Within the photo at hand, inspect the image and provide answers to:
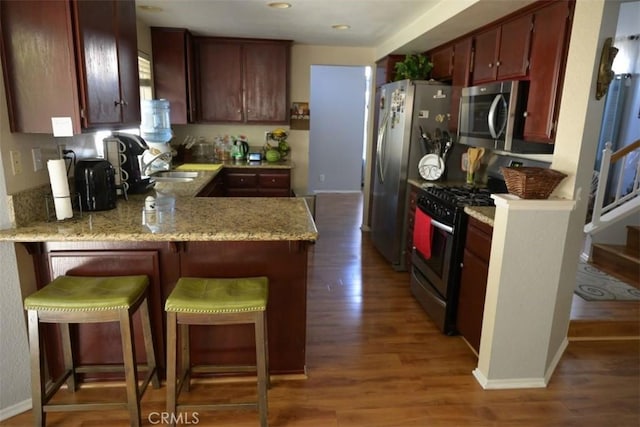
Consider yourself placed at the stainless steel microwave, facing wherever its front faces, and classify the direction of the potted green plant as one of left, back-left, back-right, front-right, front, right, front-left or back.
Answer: right

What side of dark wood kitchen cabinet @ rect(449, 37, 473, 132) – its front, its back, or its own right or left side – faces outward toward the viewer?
left

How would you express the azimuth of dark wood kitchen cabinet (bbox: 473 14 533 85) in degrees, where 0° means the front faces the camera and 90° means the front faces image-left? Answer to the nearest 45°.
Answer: approximately 45°

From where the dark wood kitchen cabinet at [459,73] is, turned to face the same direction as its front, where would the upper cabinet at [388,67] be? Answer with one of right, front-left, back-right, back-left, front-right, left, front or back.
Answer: front-right

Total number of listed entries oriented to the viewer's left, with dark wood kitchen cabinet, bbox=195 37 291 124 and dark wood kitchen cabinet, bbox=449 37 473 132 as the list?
1

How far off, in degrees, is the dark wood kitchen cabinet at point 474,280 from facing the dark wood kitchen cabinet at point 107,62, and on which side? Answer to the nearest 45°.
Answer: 0° — it already faces it

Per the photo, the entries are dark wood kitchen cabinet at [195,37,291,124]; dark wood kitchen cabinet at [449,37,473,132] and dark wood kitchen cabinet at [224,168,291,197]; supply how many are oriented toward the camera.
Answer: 2

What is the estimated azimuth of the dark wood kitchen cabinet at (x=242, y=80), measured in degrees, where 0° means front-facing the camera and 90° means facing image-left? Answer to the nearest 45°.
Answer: approximately 0°

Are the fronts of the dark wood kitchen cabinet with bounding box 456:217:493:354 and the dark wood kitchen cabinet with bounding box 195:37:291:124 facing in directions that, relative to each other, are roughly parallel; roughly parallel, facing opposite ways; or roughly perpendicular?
roughly perpendicular

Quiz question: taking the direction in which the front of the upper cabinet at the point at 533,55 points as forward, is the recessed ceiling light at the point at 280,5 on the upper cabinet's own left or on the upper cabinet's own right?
on the upper cabinet's own right

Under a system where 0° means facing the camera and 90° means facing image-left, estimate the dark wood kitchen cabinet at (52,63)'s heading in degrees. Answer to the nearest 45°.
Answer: approximately 315°

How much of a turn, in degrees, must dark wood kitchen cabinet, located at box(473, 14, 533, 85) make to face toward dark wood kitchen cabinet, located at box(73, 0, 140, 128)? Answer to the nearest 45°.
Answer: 0° — it already faces it

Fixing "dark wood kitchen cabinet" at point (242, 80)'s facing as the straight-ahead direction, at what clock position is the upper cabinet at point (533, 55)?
The upper cabinet is roughly at 11 o'clock from the dark wood kitchen cabinet.

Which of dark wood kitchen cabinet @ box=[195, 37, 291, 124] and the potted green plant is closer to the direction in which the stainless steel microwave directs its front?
the dark wood kitchen cabinet
